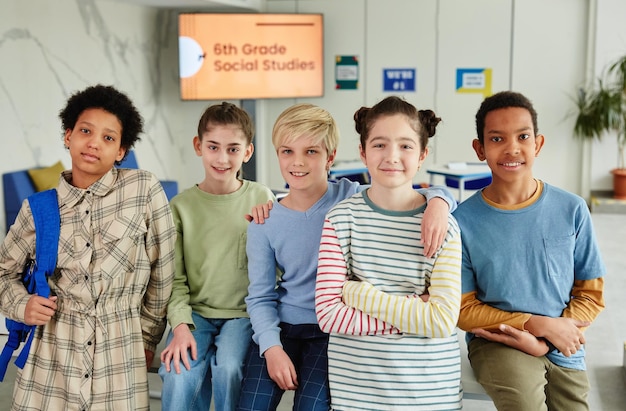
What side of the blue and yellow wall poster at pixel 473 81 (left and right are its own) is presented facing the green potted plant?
left

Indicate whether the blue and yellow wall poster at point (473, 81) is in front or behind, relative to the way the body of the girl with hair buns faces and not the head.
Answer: behind

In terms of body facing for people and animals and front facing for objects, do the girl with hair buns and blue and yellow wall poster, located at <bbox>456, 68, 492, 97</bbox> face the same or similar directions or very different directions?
same or similar directions

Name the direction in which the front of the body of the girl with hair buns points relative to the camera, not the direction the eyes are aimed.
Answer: toward the camera

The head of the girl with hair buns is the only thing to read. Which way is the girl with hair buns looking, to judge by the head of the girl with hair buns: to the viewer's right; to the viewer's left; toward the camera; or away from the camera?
toward the camera

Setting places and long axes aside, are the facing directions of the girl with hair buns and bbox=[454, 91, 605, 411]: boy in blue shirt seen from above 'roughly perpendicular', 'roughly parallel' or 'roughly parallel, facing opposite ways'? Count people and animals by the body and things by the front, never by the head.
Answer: roughly parallel

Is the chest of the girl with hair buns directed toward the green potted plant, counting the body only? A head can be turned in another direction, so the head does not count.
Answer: no

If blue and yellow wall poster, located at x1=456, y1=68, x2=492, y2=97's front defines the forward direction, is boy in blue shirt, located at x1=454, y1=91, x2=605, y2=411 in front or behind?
in front

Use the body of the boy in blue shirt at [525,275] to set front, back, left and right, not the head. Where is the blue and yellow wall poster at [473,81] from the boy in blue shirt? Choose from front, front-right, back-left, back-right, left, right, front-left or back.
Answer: back

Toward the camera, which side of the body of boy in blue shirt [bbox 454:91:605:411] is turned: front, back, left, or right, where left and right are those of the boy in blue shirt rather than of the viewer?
front

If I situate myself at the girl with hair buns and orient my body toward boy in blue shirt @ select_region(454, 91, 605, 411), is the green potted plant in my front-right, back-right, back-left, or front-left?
front-left

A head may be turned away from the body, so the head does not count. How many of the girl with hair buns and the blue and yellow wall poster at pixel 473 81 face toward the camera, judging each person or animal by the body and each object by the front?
2

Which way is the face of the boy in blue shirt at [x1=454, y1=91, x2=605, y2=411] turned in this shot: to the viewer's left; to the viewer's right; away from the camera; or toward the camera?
toward the camera
